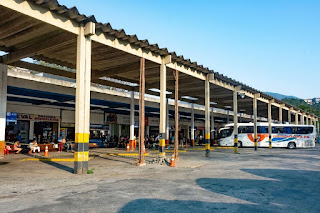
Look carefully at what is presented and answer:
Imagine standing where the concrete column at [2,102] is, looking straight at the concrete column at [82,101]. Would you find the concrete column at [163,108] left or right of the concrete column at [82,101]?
left

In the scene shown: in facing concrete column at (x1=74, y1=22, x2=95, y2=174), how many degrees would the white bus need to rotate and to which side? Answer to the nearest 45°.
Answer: approximately 90° to its left

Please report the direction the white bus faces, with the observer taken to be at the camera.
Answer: facing to the left of the viewer

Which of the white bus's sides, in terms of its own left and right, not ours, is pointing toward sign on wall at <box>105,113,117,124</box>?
front

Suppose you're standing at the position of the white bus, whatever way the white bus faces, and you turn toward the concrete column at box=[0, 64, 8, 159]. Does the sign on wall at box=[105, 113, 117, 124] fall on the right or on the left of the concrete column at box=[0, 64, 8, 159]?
right

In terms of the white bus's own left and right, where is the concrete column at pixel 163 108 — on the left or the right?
on its left
